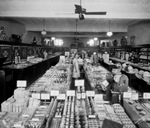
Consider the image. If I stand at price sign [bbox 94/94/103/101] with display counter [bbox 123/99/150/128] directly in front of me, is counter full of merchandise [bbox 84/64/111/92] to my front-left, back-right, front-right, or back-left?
back-left

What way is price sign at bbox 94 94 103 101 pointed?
toward the camera

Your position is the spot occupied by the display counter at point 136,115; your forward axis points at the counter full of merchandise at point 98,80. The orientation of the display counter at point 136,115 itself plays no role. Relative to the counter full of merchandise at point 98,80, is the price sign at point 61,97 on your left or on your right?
left

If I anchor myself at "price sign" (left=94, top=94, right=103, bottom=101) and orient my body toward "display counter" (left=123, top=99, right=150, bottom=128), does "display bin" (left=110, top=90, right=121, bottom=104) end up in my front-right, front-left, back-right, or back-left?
front-left

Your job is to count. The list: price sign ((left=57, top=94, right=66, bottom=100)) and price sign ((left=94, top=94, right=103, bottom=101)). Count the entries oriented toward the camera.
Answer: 2

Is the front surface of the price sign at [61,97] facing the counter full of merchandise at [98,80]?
no

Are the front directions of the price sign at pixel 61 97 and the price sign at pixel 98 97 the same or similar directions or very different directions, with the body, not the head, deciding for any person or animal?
same or similar directions

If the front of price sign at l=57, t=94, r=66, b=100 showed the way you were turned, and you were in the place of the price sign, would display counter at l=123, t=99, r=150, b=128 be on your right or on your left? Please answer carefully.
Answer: on your left

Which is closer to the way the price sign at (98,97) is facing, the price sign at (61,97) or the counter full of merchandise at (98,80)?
the price sign

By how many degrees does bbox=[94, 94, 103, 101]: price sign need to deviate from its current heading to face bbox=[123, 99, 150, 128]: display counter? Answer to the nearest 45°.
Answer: approximately 45° to its left

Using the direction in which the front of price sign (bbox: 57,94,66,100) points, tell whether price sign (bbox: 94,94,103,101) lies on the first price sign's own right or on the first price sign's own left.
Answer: on the first price sign's own left

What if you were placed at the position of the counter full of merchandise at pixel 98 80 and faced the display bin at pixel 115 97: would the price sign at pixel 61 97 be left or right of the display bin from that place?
right

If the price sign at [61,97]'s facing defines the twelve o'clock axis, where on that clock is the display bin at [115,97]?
The display bin is roughly at 9 o'clock from the price sign.
